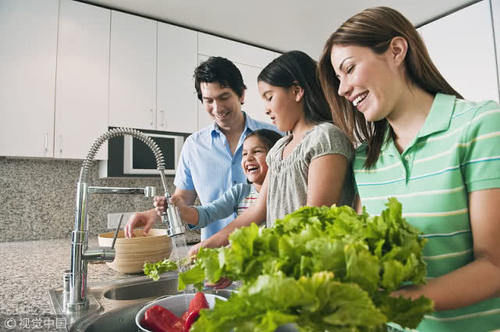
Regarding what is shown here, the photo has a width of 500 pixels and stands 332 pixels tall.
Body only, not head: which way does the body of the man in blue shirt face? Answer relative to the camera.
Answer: toward the camera

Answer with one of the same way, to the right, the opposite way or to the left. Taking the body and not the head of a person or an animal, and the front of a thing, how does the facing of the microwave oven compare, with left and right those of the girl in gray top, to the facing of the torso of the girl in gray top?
to the left

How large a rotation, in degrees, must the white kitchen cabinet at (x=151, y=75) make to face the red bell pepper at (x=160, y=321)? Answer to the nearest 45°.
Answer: approximately 45° to its right

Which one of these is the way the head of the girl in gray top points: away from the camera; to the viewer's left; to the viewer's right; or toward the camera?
to the viewer's left

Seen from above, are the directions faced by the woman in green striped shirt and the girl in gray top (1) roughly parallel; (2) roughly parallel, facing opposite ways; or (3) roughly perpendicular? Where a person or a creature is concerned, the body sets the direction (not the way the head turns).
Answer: roughly parallel

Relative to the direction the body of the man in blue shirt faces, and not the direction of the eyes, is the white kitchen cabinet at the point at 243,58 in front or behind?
behind

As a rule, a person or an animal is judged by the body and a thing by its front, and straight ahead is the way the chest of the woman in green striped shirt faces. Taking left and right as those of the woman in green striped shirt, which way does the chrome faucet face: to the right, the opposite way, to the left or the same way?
the opposite way

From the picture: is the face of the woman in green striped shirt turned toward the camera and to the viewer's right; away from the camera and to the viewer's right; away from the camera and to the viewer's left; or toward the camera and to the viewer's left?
toward the camera and to the viewer's left

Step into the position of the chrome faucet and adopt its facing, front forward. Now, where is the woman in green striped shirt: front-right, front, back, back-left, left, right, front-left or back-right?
front-right

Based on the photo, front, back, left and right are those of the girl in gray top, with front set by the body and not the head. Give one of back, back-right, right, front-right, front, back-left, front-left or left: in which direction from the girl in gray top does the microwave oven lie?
right

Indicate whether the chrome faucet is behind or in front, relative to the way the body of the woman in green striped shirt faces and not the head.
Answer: in front

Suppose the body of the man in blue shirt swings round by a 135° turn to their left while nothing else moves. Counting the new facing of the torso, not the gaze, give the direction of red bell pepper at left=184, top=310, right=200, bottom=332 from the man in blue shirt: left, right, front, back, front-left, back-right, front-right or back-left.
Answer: back-right

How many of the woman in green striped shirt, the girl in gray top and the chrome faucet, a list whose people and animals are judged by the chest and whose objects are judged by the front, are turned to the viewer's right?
1

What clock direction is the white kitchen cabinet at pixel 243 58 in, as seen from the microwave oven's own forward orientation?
The white kitchen cabinet is roughly at 10 o'clock from the microwave oven.

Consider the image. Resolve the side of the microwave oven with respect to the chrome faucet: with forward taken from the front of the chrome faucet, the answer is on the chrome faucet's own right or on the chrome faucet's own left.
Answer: on the chrome faucet's own left

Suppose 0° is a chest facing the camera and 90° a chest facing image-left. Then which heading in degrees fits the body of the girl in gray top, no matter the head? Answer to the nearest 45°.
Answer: approximately 45°
